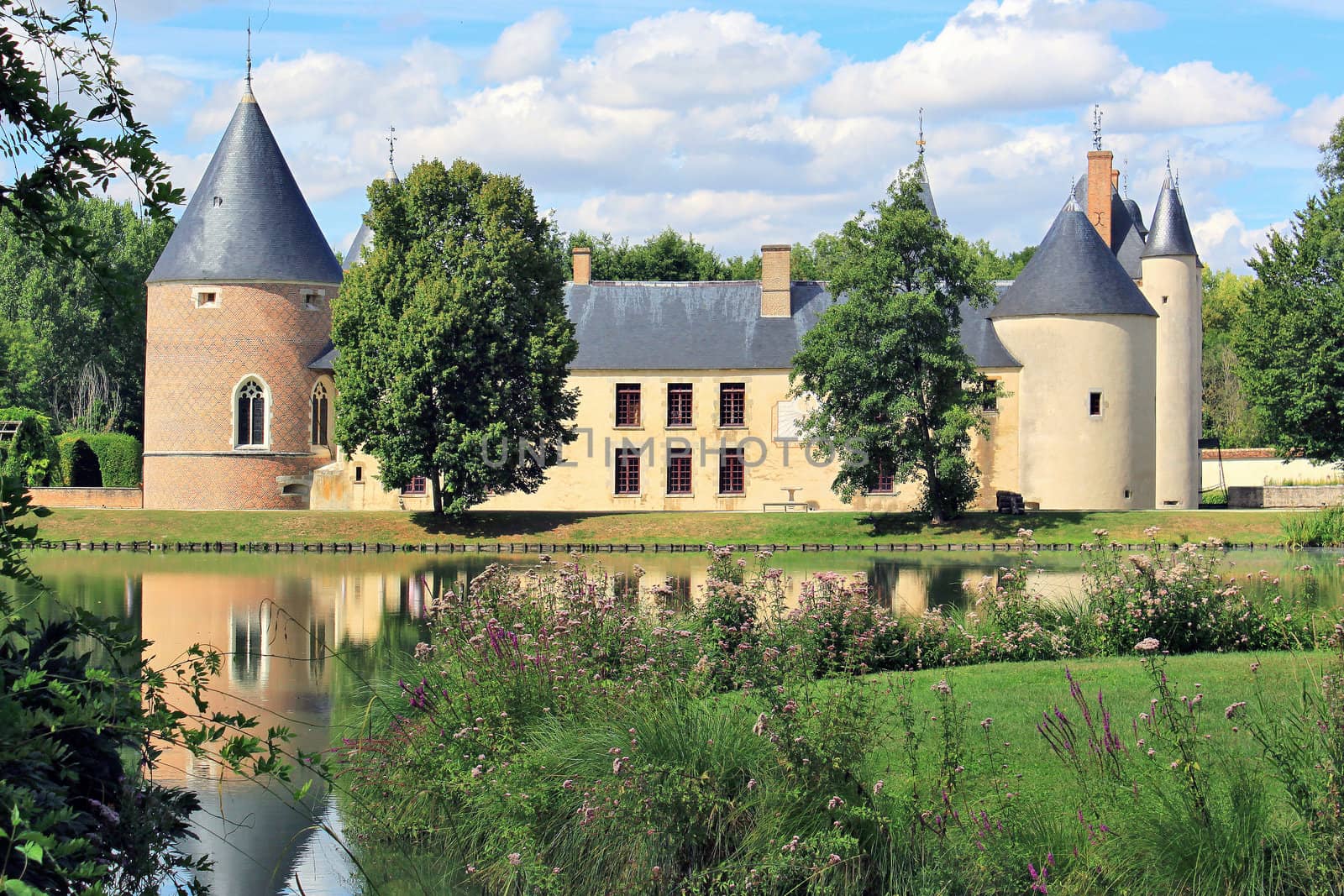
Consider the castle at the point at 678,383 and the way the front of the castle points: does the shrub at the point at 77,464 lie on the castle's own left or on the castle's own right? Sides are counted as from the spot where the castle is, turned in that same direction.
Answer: on the castle's own right

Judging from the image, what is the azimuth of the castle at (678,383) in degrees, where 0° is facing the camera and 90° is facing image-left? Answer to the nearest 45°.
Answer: approximately 0°

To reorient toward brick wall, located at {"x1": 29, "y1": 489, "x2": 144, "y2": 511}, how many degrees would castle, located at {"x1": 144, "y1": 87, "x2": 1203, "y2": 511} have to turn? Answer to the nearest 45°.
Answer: approximately 90° to its right

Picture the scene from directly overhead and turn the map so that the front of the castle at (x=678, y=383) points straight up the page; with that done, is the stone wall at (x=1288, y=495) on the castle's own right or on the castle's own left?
on the castle's own left

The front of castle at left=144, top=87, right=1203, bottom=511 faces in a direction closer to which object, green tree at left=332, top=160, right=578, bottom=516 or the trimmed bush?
the green tree

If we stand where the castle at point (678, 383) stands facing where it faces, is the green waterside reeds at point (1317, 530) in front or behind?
in front

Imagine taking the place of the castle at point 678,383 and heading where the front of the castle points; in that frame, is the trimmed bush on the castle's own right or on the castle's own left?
on the castle's own right

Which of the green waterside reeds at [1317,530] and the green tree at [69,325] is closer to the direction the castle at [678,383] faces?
the green waterside reeds

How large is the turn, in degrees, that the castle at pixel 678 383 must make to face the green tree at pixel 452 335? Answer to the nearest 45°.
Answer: approximately 45° to its right

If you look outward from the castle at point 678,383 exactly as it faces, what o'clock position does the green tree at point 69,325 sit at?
The green tree is roughly at 4 o'clock from the castle.

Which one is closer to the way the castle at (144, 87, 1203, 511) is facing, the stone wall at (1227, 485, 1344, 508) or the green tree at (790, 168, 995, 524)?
the green tree

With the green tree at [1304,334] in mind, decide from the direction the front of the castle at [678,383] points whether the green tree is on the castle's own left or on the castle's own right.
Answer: on the castle's own left

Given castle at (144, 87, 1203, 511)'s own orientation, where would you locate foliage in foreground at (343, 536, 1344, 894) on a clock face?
The foliage in foreground is roughly at 12 o'clock from the castle.

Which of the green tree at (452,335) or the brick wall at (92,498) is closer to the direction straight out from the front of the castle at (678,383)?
the green tree
